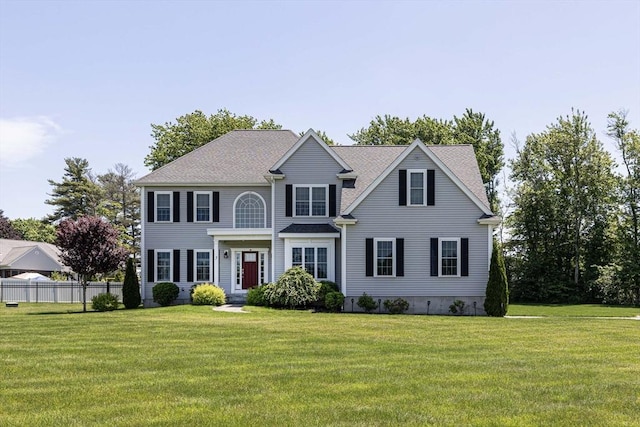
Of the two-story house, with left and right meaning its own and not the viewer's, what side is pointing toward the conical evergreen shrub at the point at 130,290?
right

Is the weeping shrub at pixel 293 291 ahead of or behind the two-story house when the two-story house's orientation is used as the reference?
ahead

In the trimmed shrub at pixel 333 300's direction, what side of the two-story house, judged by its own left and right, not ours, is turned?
front

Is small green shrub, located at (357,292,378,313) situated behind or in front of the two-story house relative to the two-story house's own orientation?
in front

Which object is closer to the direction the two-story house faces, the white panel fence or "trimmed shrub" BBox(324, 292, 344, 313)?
the trimmed shrub

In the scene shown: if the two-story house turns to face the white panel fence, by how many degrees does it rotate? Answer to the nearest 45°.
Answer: approximately 135° to its right

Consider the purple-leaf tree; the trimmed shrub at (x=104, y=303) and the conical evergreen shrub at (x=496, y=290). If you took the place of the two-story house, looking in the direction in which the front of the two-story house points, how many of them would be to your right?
2

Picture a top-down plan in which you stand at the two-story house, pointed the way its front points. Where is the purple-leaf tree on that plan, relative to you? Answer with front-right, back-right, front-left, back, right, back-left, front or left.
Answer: right

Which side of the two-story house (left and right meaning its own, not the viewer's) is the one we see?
front

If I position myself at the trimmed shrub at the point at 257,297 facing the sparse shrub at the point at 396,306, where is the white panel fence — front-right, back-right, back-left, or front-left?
back-left
